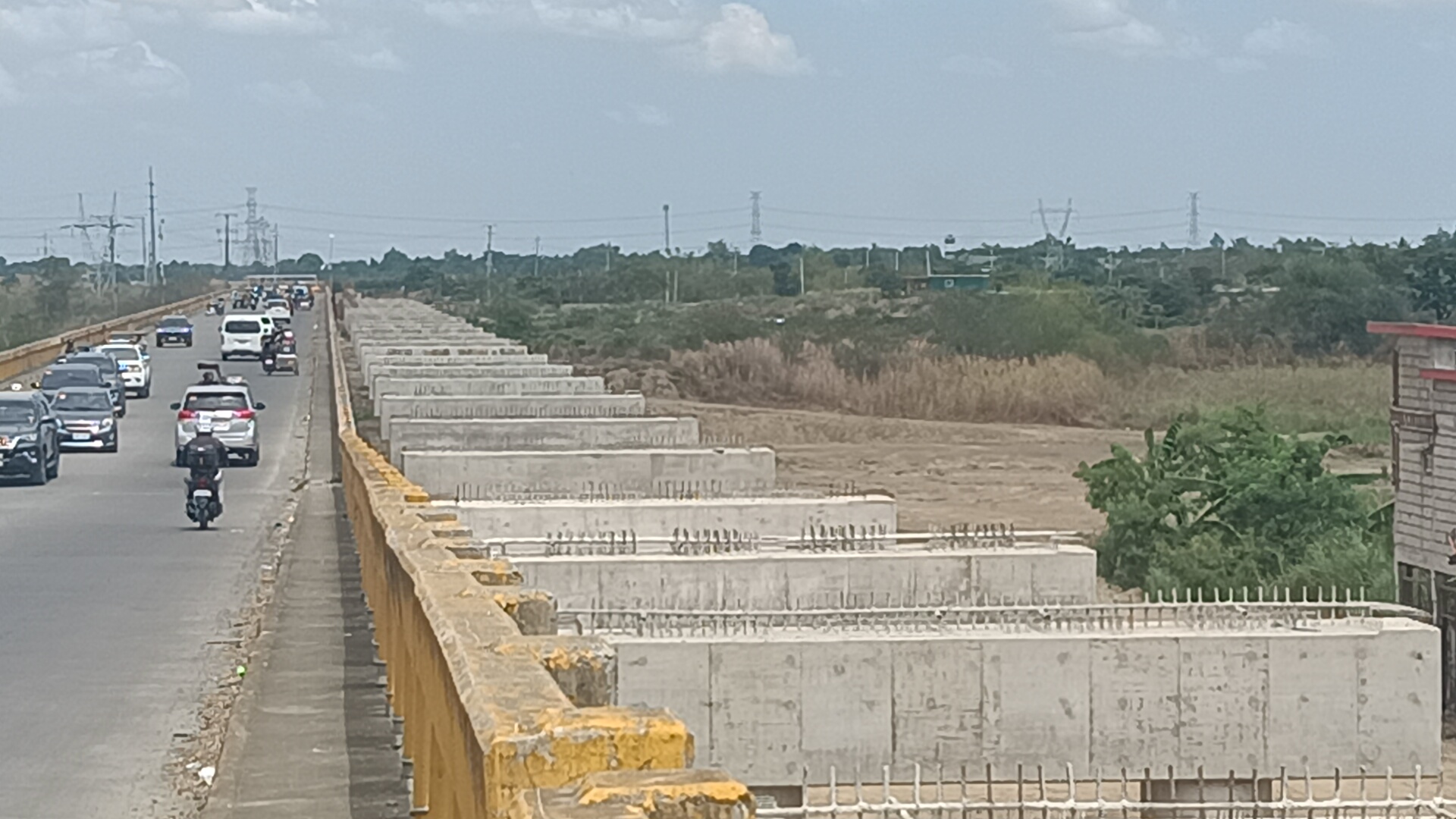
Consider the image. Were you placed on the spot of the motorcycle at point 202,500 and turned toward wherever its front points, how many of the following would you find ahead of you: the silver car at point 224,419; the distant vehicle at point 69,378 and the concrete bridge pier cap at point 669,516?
2

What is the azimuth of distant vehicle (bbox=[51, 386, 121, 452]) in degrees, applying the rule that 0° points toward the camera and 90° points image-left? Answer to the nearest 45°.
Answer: approximately 0°

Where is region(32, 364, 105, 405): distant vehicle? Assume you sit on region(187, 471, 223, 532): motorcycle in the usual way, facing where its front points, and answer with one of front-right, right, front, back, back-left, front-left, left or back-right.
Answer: front

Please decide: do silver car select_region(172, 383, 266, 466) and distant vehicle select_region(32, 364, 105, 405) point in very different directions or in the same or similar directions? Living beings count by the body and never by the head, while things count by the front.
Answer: very different directions

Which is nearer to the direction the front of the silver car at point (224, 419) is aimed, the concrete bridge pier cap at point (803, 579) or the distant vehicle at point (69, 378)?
the distant vehicle

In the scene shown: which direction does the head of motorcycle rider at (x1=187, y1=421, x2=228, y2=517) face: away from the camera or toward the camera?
away from the camera

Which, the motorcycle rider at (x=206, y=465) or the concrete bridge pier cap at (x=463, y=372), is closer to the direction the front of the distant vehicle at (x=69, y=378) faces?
the motorcycle rider

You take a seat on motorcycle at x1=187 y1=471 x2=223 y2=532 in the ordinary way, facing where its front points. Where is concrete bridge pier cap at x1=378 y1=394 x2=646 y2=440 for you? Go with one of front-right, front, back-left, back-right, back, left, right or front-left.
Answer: front-right

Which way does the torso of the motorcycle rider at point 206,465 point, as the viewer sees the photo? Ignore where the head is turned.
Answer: away from the camera

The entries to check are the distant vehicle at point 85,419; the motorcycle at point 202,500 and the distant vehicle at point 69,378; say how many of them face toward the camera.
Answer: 2

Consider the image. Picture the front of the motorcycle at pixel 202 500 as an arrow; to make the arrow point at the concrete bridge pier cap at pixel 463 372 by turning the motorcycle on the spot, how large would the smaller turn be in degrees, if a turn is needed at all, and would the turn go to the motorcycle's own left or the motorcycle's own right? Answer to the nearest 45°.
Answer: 0° — it already faces it

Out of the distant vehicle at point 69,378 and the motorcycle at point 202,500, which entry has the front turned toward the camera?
the distant vehicle

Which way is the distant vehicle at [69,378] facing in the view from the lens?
facing the viewer

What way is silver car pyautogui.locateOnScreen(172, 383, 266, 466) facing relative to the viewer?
away from the camera

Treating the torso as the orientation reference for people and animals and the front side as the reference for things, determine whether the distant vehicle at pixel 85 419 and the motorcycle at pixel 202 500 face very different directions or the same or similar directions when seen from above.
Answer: very different directions

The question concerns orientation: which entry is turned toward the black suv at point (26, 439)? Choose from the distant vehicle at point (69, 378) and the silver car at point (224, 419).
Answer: the distant vehicle

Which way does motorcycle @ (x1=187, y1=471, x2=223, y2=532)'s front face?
away from the camera

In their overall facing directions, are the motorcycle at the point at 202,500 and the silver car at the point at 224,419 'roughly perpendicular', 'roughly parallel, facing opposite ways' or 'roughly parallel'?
roughly parallel
